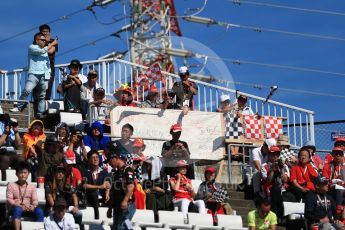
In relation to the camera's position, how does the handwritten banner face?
facing the viewer

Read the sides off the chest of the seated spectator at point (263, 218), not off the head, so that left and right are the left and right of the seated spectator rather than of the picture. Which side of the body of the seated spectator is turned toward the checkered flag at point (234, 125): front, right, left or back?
back

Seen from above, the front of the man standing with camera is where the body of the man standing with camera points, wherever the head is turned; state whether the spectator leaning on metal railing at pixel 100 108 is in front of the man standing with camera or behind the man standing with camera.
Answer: in front

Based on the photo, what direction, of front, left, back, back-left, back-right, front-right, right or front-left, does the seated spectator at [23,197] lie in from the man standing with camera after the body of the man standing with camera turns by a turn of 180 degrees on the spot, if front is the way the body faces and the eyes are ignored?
back-left

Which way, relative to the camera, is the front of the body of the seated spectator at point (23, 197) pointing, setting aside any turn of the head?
toward the camera

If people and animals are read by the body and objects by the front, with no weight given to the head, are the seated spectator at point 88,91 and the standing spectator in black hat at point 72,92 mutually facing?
no

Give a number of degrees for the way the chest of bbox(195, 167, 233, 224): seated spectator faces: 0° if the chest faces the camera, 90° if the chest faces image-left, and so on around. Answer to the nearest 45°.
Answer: approximately 0°

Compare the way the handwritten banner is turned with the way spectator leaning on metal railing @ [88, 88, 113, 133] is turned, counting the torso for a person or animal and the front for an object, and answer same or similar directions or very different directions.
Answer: same or similar directions

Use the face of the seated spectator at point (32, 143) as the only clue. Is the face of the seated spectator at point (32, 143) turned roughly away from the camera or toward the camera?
toward the camera

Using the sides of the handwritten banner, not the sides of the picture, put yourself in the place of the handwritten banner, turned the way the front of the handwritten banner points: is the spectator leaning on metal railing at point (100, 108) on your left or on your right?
on your right

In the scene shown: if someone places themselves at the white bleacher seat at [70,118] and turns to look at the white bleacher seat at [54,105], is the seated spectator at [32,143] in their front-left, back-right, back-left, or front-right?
back-left

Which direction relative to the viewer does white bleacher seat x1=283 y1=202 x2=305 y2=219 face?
toward the camera

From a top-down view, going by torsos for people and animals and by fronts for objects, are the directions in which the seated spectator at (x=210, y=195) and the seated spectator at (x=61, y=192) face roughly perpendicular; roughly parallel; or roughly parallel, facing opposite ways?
roughly parallel

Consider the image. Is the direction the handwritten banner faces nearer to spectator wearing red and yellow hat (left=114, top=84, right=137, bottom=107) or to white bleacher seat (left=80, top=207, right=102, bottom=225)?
the white bleacher seat

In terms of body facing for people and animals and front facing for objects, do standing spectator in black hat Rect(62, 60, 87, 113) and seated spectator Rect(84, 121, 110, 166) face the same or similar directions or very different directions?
same or similar directions

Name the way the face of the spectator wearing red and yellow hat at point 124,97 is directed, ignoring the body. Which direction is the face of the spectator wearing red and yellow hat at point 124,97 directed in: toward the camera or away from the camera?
toward the camera
